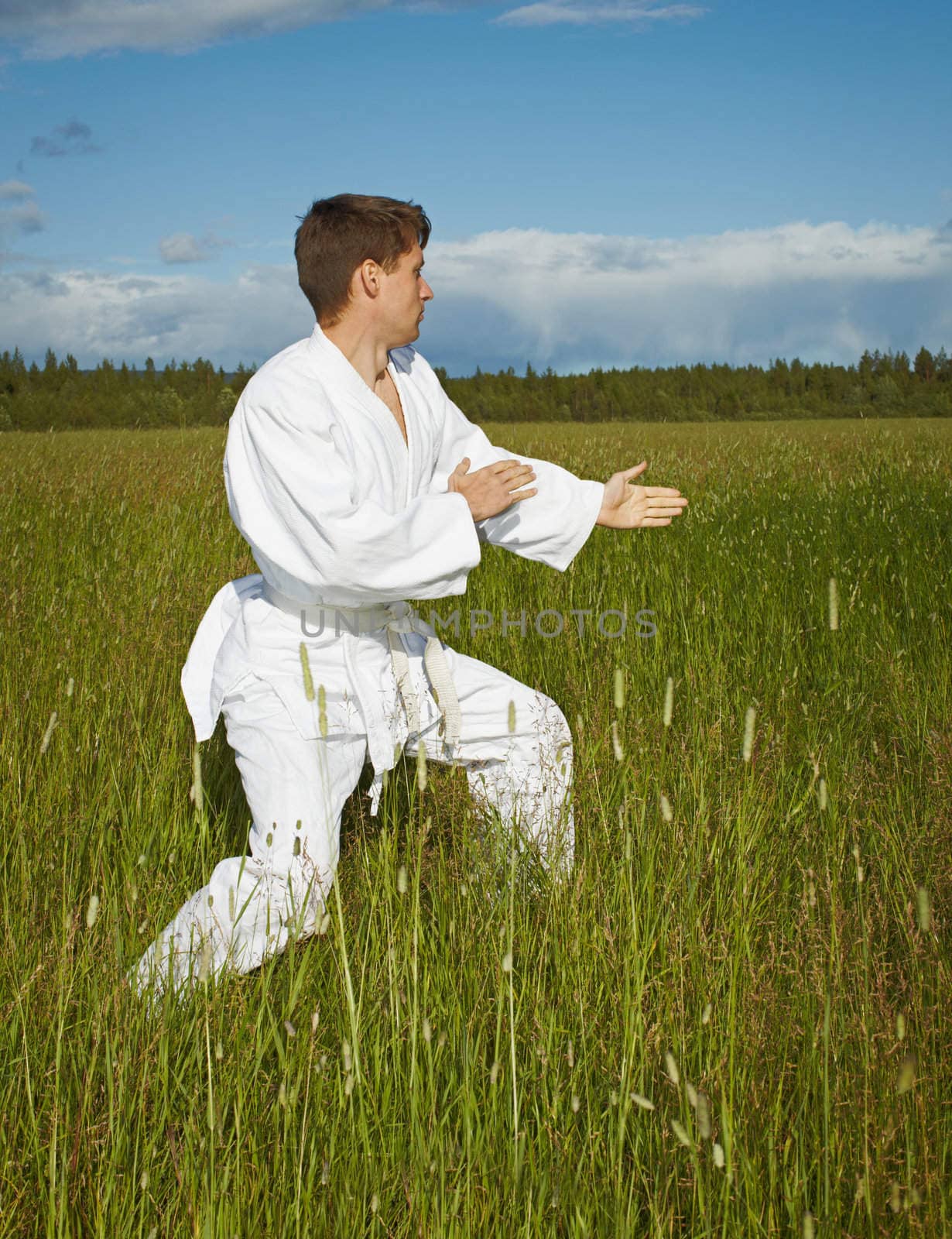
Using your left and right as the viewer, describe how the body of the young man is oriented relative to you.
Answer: facing the viewer and to the right of the viewer

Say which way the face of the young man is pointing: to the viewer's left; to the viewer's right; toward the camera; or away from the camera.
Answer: to the viewer's right
